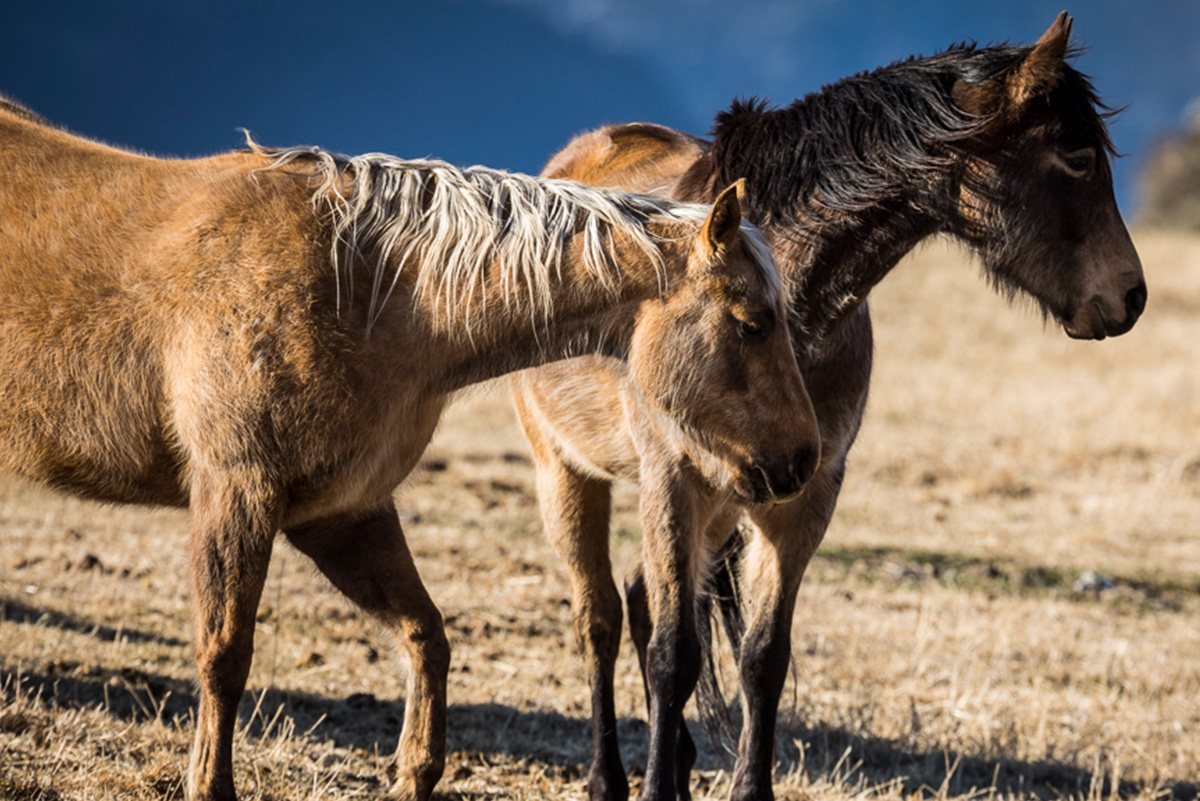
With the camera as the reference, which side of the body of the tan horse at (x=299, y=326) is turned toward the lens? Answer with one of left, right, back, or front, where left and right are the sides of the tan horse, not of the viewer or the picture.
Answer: right

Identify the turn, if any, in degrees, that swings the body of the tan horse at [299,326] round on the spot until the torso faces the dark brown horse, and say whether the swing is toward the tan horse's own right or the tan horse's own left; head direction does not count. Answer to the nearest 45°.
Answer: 0° — it already faces it

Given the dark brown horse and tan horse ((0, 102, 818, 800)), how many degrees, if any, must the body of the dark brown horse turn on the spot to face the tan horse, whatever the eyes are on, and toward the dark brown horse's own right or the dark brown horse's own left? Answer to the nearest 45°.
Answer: approximately 90° to the dark brown horse's own right

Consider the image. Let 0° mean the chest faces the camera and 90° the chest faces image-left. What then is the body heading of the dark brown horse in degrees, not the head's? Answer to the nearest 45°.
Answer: approximately 315°

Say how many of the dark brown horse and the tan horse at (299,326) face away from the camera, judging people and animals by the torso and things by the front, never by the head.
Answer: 0
